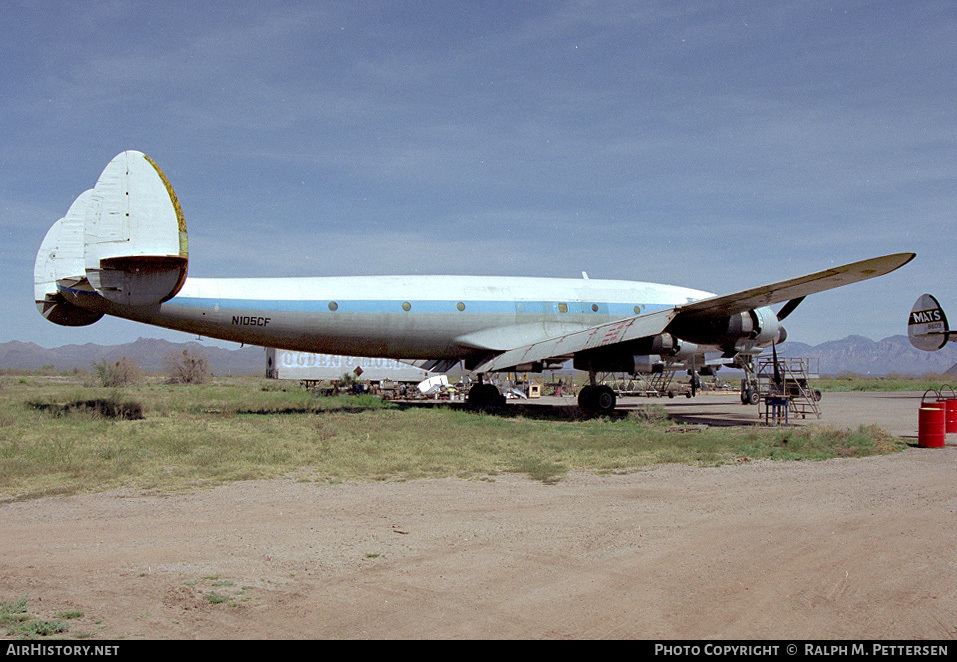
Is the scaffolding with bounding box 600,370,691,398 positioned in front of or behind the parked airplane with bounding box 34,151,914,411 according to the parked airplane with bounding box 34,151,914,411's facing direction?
in front

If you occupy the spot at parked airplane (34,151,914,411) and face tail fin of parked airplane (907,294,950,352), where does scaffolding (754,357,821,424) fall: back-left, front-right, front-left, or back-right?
front-right

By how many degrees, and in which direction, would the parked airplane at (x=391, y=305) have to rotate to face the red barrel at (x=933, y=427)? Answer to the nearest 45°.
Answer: approximately 90° to its right

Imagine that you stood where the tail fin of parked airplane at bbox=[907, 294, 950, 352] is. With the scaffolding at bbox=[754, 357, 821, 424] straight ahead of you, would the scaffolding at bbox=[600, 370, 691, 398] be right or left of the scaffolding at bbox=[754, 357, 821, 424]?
right

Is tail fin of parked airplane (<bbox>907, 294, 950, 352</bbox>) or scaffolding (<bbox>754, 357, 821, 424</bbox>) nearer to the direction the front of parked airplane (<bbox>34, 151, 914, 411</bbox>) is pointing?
the tail fin of parked airplane

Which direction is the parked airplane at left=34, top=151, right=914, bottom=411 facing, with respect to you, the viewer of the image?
facing away from the viewer and to the right of the viewer

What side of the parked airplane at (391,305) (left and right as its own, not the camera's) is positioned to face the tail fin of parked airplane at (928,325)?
front
